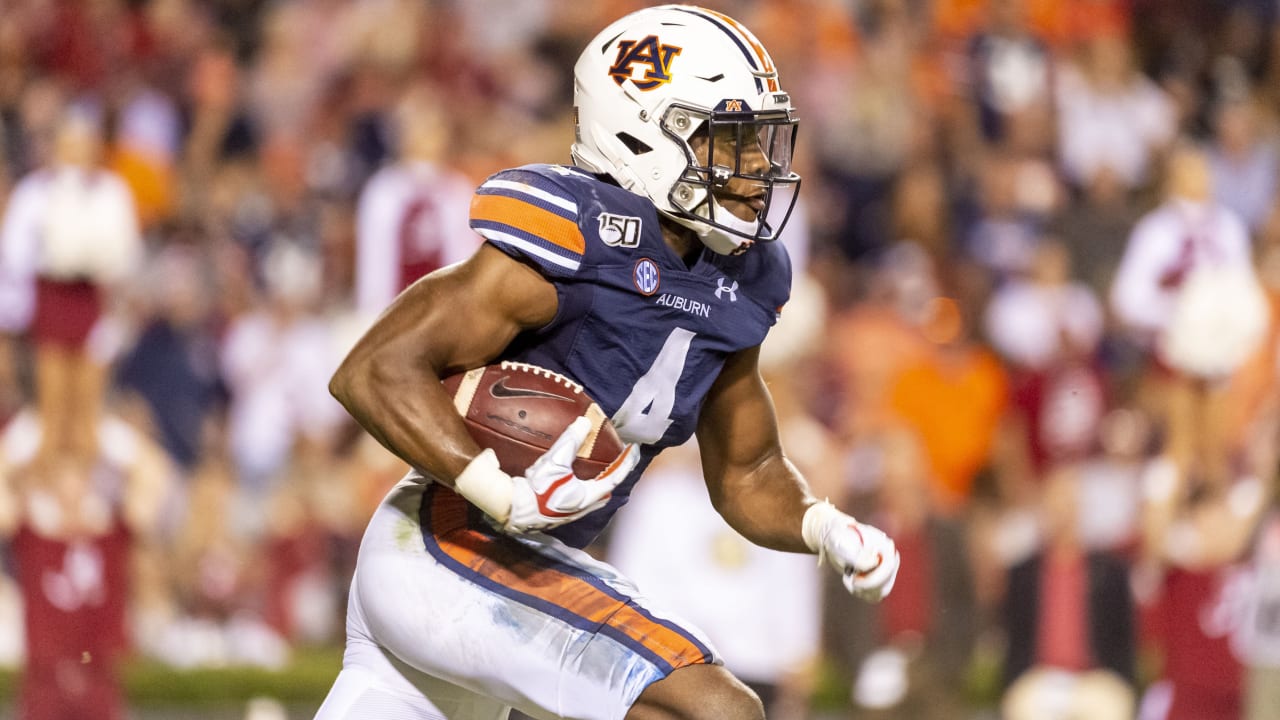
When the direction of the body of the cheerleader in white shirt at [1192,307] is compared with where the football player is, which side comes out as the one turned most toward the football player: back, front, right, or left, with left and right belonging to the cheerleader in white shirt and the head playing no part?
front

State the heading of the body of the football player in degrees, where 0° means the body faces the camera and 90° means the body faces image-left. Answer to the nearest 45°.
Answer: approximately 315°

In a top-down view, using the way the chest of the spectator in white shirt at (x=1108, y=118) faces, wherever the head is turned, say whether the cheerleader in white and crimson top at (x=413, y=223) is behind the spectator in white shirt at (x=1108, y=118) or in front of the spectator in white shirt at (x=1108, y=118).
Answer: in front

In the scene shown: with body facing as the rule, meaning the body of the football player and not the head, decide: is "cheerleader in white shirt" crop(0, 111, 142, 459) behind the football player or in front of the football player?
behind

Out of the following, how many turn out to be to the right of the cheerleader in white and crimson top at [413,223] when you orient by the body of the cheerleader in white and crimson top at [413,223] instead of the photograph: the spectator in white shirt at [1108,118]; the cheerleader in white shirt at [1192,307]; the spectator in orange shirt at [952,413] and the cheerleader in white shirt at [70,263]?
1

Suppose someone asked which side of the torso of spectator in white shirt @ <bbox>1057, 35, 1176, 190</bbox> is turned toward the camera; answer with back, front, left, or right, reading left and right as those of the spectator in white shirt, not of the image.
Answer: front

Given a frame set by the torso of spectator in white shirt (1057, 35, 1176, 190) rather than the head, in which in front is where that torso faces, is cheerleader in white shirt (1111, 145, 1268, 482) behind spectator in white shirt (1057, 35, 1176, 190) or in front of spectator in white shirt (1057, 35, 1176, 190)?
in front

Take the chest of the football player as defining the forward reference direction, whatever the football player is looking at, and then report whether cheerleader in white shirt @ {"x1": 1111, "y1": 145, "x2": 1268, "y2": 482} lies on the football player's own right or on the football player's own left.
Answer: on the football player's own left

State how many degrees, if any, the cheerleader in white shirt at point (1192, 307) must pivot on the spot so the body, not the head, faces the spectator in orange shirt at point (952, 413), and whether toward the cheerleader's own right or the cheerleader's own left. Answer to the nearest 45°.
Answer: approximately 90° to the cheerleader's own right

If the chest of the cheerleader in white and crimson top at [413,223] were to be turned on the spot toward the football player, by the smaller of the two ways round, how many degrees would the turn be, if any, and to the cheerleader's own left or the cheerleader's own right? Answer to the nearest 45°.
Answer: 0° — they already face them
